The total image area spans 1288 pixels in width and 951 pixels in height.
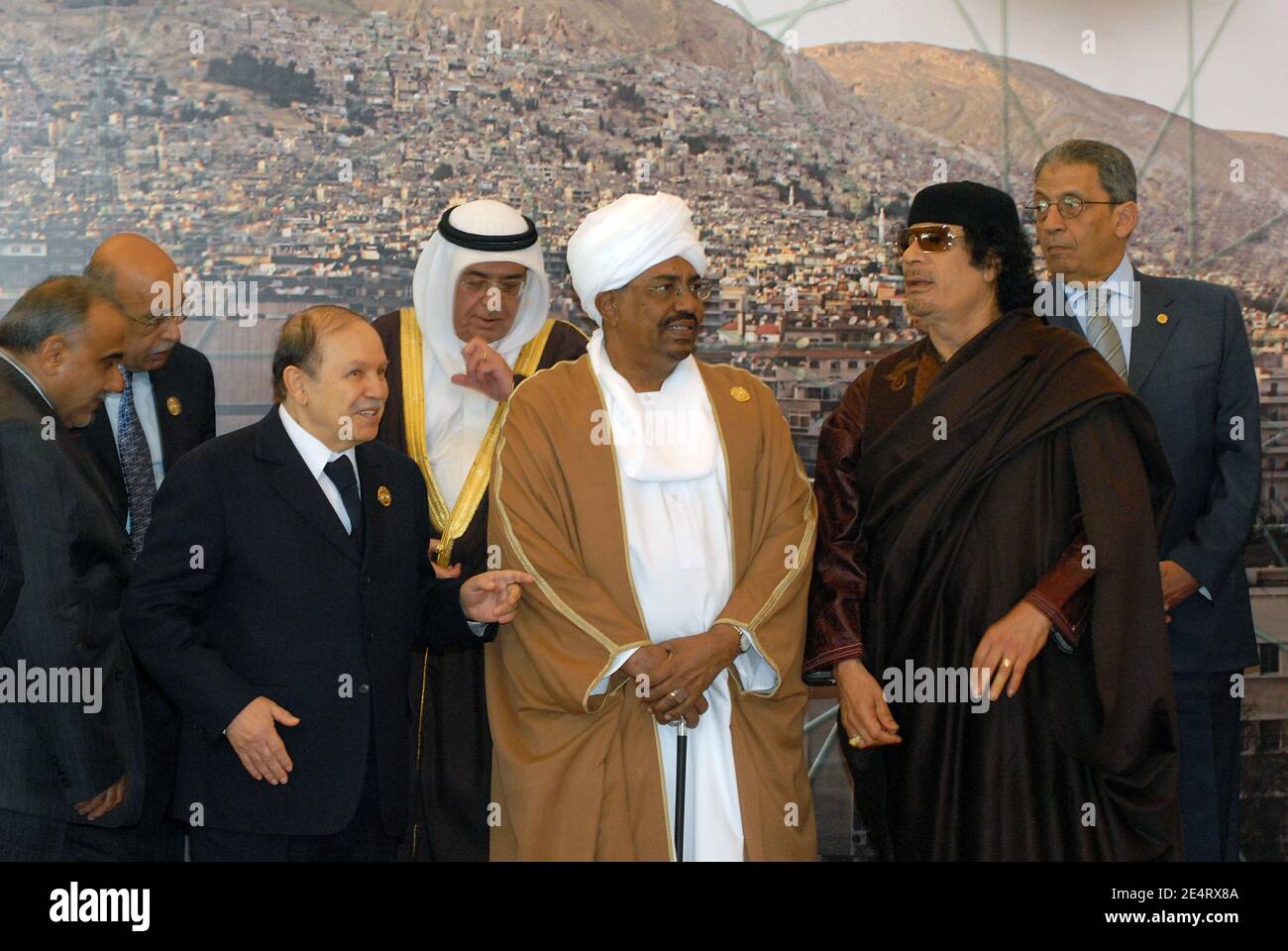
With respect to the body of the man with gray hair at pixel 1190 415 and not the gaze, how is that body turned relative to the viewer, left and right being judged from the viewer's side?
facing the viewer and to the left of the viewer

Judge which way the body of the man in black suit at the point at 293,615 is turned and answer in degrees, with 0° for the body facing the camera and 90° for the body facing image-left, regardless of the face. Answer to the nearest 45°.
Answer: approximately 315°

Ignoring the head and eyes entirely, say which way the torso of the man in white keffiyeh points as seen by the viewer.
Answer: toward the camera

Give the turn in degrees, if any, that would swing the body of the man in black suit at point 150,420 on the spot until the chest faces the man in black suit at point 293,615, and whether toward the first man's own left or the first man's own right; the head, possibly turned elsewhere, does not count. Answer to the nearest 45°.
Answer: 0° — they already face them

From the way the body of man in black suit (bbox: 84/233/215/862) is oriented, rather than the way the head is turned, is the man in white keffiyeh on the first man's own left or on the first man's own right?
on the first man's own left

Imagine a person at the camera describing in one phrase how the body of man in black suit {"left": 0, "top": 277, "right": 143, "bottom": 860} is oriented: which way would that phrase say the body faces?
to the viewer's right

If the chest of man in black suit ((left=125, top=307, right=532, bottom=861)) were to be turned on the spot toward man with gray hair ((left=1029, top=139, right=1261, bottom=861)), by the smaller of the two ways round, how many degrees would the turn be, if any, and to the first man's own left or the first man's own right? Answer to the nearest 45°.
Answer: approximately 45° to the first man's own left

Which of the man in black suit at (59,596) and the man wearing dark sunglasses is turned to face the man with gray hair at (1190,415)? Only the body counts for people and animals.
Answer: the man in black suit

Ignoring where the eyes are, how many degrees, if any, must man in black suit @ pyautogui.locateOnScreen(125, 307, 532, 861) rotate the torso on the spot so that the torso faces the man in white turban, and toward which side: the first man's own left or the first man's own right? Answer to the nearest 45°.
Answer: approximately 45° to the first man's own left

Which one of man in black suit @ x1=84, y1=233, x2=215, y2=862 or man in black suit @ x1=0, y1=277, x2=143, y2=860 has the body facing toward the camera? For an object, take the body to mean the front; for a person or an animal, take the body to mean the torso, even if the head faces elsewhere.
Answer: man in black suit @ x1=84, y1=233, x2=215, y2=862

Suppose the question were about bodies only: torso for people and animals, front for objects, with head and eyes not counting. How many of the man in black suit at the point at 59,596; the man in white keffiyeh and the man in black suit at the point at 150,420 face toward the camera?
2

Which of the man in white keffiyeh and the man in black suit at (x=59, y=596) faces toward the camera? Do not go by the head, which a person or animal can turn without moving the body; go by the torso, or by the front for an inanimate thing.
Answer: the man in white keffiyeh

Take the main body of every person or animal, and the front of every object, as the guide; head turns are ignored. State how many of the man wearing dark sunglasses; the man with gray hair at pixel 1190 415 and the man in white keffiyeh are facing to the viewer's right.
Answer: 0

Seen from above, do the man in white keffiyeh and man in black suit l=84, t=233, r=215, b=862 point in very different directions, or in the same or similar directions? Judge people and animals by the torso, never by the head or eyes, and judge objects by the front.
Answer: same or similar directions

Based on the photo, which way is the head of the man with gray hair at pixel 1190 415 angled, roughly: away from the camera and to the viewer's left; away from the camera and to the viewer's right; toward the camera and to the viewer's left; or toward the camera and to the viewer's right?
toward the camera and to the viewer's left

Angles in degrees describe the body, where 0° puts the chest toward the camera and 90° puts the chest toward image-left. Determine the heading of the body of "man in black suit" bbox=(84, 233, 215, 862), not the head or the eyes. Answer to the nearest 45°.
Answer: approximately 0°
